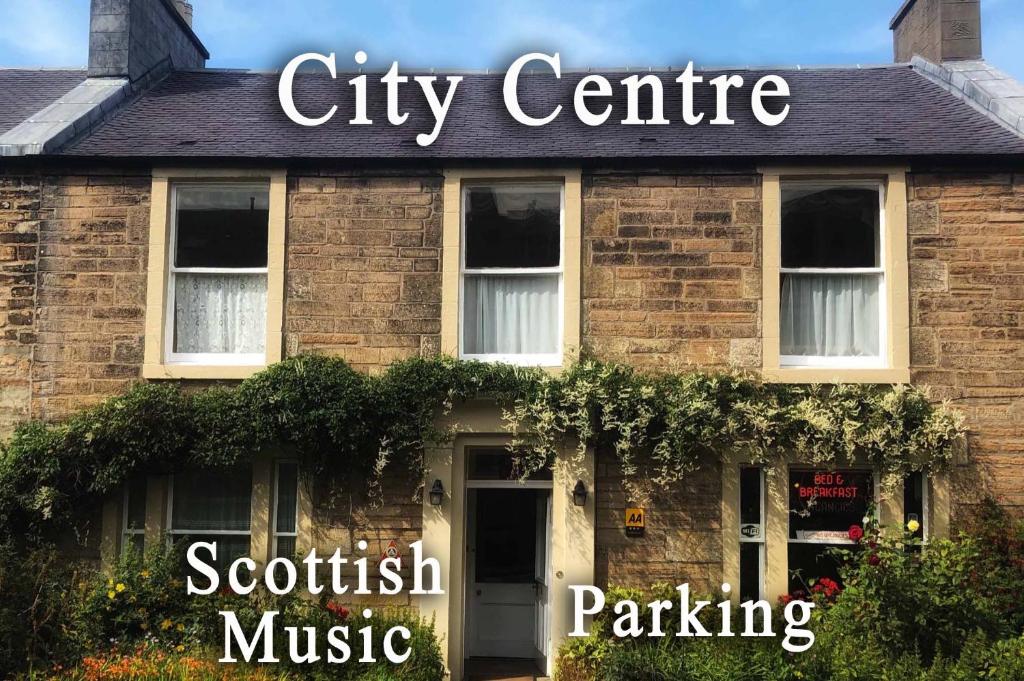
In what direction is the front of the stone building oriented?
toward the camera

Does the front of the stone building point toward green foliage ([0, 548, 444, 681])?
no

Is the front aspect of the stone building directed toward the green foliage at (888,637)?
no
